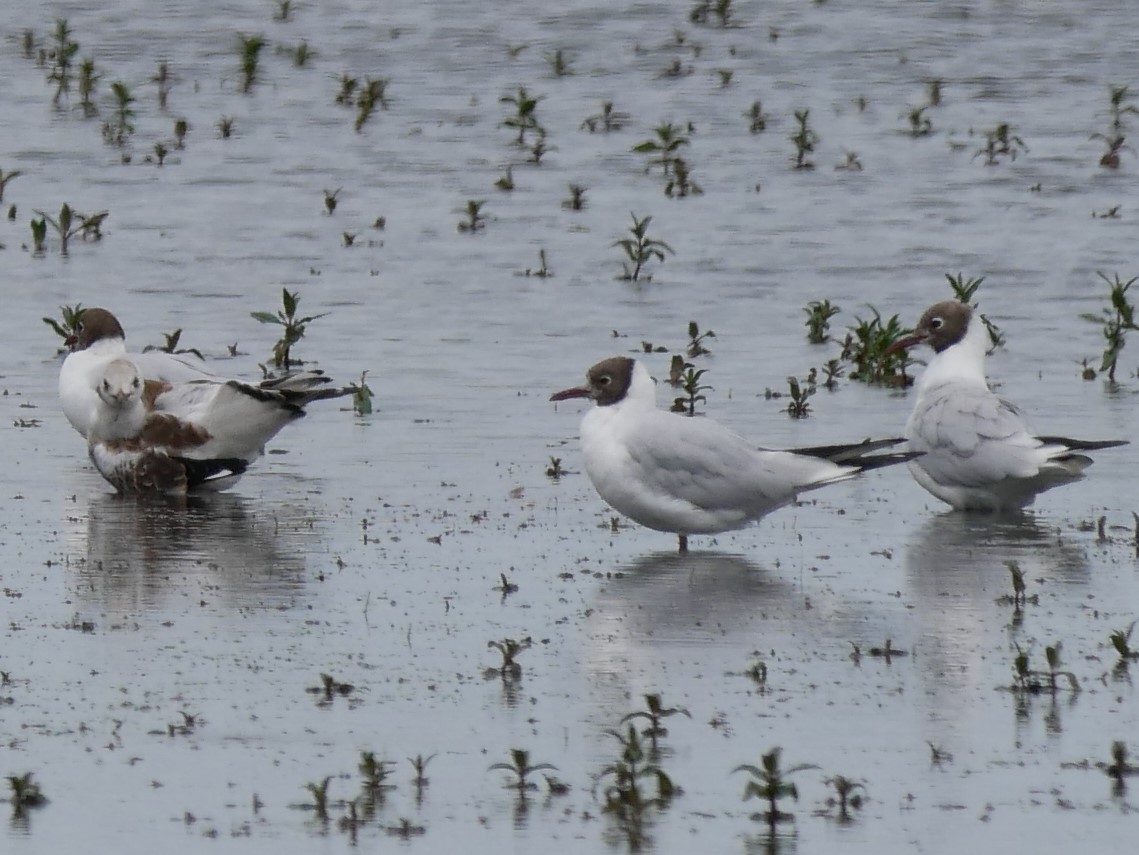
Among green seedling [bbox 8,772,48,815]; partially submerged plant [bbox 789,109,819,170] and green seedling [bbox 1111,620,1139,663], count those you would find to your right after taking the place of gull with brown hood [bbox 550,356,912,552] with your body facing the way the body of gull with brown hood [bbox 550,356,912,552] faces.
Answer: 1

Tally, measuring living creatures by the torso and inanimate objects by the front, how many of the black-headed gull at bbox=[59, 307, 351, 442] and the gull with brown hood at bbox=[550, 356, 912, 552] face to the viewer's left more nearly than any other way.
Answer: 2

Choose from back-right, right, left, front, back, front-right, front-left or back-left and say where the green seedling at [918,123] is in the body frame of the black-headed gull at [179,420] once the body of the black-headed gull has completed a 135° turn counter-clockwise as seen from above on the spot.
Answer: left

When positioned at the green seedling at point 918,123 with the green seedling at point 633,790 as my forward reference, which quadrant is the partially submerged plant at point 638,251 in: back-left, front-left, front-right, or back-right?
front-right

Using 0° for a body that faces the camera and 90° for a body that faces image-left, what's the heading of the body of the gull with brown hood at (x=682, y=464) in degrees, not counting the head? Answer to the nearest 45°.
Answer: approximately 90°

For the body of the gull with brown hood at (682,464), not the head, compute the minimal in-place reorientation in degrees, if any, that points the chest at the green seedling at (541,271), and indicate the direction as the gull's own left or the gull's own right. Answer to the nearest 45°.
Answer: approximately 90° to the gull's own right

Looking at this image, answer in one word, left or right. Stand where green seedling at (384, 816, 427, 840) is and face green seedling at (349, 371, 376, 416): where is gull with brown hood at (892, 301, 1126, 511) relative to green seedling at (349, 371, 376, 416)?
right

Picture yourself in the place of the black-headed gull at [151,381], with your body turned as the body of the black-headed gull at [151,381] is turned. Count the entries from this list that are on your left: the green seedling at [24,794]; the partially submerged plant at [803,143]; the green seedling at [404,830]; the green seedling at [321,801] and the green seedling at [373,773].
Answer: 4

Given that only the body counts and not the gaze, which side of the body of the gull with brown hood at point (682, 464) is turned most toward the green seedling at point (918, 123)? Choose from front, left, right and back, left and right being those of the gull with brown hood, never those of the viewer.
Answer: right

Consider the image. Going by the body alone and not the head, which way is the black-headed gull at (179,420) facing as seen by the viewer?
to the viewer's left

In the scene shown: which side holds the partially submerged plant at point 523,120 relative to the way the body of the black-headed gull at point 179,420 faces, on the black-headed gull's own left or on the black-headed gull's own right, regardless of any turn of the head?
on the black-headed gull's own right

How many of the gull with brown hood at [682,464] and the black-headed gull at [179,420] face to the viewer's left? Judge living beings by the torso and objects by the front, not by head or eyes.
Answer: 2

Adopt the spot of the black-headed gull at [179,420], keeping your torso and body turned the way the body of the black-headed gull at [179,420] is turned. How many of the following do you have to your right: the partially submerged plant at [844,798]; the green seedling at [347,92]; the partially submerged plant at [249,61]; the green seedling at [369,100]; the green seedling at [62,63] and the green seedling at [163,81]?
5

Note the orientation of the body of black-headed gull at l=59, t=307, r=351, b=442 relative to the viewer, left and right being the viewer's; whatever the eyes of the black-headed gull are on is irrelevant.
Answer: facing to the left of the viewer
